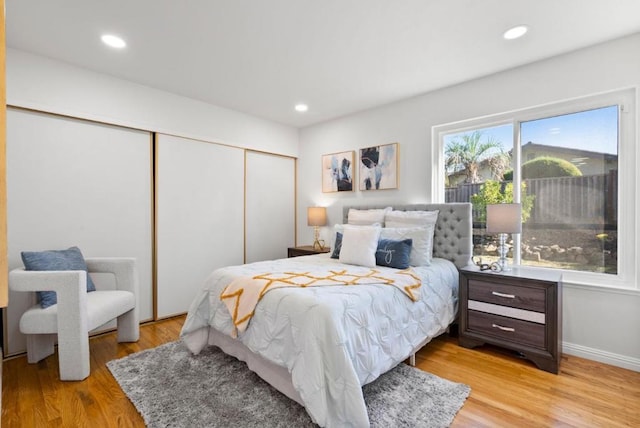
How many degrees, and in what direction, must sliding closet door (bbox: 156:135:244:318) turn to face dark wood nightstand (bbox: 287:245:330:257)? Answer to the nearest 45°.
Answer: approximately 45° to its left

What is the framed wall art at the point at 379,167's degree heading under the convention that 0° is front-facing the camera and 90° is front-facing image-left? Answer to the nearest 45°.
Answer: approximately 45°

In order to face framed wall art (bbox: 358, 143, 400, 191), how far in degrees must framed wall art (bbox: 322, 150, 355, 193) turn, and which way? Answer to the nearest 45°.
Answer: approximately 90° to its left

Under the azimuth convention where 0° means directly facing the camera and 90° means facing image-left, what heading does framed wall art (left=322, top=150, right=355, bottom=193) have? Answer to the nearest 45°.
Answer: approximately 45°

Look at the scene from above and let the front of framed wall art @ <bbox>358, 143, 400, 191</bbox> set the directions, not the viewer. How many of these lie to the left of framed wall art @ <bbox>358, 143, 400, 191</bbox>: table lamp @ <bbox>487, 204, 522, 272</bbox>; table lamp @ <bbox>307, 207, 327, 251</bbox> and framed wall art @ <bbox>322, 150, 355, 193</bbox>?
1

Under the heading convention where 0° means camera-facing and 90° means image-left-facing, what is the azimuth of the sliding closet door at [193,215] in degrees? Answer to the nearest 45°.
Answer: approximately 315°
